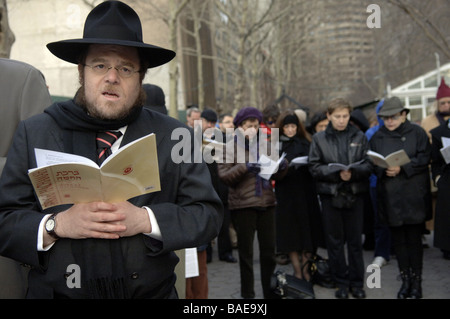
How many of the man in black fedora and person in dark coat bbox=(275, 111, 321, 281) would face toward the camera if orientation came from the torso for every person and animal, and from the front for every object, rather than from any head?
2

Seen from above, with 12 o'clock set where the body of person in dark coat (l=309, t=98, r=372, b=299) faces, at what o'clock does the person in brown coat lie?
The person in brown coat is roughly at 2 o'clock from the person in dark coat.

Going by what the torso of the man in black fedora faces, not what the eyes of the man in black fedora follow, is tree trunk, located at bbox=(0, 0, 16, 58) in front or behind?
behind

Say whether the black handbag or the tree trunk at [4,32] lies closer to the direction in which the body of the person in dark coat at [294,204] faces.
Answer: the black handbag

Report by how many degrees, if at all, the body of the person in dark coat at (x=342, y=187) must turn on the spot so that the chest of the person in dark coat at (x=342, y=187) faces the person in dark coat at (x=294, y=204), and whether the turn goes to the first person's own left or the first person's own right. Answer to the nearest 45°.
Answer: approximately 135° to the first person's own right

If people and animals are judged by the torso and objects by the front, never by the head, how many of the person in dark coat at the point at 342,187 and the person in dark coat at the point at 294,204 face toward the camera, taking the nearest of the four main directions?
2

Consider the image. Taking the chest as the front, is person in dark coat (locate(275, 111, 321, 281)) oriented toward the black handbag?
yes

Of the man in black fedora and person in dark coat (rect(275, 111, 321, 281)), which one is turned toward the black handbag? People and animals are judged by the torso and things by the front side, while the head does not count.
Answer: the person in dark coat

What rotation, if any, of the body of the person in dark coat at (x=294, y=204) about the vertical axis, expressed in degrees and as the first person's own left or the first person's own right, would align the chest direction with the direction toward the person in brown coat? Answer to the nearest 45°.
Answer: approximately 45° to the first person's own right
